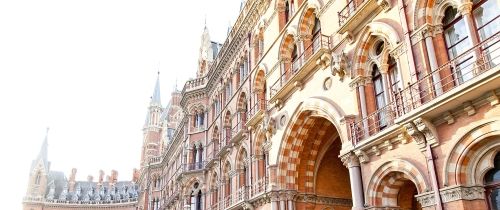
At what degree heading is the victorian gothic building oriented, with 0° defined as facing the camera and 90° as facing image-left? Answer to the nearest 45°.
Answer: approximately 45°
